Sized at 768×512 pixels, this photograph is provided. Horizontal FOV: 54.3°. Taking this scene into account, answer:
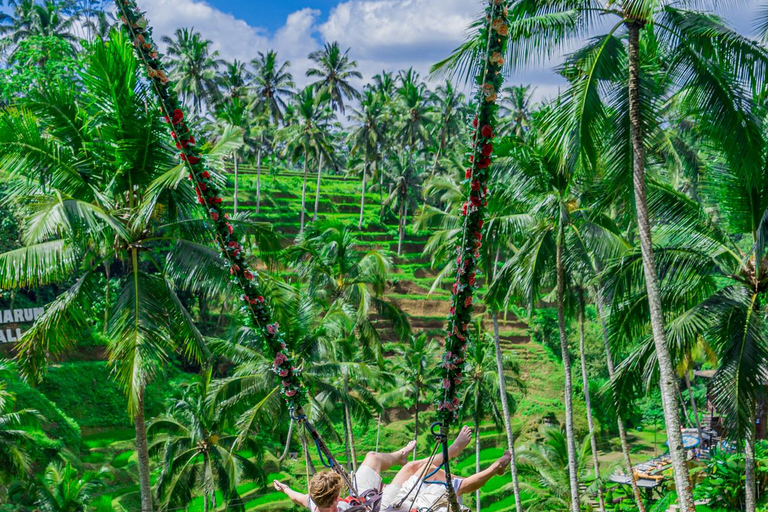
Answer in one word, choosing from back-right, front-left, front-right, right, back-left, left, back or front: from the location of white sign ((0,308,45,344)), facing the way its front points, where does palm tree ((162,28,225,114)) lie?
back-left

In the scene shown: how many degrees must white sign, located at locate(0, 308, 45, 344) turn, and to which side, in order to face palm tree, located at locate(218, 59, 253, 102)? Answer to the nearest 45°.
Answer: approximately 135° to its left

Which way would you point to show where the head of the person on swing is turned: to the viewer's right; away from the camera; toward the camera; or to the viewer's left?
away from the camera

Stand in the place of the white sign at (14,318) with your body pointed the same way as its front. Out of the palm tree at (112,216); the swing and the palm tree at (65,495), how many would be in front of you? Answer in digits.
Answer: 3

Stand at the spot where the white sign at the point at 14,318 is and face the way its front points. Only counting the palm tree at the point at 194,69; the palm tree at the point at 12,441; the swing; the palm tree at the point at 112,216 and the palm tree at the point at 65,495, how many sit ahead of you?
4

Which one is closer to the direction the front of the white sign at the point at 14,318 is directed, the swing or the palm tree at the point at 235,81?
the swing

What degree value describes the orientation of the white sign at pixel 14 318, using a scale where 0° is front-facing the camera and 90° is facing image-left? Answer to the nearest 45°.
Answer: approximately 0°

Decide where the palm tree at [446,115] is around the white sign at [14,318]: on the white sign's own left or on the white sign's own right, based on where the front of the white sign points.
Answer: on the white sign's own left

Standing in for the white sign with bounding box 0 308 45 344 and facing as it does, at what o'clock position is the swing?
The swing is roughly at 12 o'clock from the white sign.

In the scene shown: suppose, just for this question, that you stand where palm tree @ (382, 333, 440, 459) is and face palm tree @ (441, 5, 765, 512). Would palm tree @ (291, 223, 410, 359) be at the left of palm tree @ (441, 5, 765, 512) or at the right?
right

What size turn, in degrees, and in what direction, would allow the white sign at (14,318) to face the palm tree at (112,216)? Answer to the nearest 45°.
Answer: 0° — it already faces it

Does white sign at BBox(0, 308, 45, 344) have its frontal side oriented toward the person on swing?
yes
